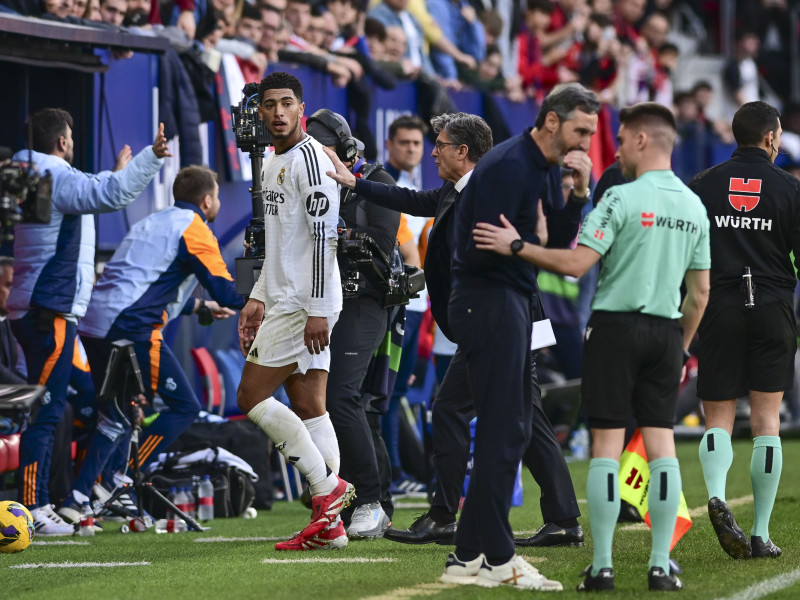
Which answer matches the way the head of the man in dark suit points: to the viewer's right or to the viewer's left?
to the viewer's left

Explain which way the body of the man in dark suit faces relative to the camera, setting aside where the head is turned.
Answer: to the viewer's left

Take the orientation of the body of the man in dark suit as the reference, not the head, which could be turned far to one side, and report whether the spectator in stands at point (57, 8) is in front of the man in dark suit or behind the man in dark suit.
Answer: in front

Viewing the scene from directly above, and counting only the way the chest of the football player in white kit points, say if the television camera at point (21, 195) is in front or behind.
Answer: in front

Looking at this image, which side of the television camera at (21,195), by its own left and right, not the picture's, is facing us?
right
